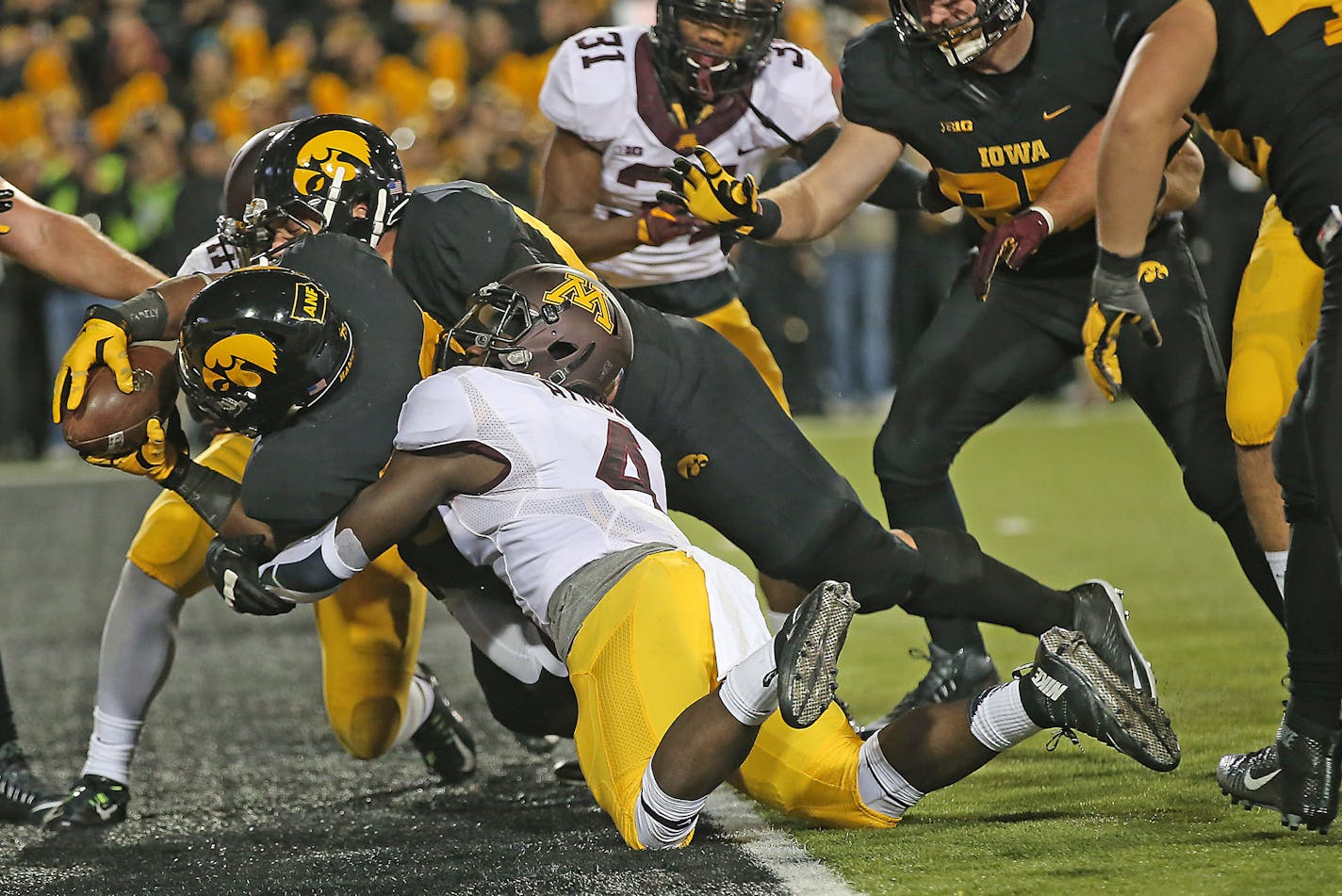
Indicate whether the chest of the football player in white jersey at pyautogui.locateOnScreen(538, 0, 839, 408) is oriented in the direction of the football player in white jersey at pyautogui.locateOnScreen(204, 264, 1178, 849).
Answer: yes

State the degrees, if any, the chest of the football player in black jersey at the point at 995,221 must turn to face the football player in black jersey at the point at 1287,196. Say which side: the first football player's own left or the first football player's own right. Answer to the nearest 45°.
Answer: approximately 90° to the first football player's own left

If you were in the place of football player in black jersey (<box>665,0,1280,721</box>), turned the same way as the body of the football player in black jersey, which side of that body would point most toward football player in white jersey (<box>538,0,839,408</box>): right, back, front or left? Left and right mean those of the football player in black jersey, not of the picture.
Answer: right

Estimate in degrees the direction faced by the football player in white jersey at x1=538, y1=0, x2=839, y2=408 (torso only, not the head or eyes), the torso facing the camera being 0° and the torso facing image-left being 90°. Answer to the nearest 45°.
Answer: approximately 0°

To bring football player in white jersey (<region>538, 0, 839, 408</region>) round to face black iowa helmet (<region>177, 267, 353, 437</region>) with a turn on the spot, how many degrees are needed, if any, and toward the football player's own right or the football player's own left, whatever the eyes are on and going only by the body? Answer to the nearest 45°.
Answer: approximately 45° to the football player's own right

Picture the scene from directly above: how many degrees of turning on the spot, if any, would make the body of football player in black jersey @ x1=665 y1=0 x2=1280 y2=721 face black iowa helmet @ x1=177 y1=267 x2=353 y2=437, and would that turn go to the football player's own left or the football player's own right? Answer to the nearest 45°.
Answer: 0° — they already face it

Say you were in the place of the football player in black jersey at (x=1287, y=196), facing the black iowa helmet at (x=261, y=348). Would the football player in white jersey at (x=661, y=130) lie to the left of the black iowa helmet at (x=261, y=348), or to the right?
right
